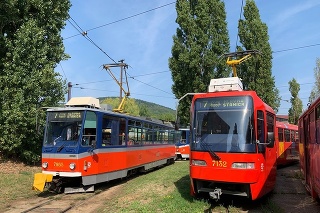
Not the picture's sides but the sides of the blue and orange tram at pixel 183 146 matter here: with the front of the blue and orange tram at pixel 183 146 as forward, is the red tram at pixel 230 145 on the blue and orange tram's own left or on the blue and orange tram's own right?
on the blue and orange tram's own left

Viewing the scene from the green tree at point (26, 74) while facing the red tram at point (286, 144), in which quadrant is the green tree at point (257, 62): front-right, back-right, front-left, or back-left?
front-left

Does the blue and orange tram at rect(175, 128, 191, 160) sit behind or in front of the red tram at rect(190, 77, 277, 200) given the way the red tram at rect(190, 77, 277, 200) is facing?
behind

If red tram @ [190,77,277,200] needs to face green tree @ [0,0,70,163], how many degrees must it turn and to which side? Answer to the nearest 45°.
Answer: approximately 135° to its right

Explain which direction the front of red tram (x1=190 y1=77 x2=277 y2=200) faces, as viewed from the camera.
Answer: facing the viewer

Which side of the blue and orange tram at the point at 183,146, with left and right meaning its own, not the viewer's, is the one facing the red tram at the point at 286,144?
left

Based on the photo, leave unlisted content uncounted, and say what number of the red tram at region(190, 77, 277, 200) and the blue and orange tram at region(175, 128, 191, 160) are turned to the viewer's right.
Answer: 0

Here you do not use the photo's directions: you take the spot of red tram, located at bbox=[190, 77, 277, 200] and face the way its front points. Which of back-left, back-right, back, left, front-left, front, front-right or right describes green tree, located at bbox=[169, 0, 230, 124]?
back

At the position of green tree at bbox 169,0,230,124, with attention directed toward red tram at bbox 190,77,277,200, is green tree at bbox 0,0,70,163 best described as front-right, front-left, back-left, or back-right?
front-right

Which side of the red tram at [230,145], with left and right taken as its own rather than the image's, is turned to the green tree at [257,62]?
back

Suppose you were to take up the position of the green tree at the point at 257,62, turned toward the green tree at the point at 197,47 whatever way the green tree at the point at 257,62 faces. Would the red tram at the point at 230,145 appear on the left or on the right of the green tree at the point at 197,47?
left

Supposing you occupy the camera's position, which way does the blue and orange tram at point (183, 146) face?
facing the viewer and to the left of the viewer

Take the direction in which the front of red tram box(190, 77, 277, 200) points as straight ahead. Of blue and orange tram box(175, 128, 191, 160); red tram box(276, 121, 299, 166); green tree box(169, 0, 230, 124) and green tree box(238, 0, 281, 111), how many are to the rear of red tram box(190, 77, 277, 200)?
4

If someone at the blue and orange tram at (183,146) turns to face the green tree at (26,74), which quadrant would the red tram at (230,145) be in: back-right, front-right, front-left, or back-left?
front-left
